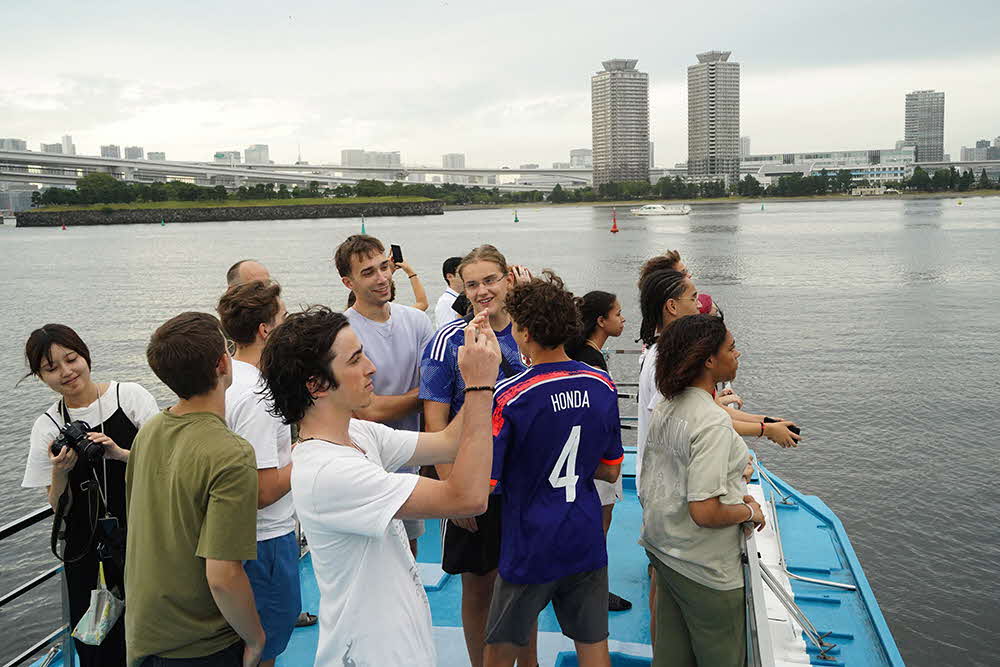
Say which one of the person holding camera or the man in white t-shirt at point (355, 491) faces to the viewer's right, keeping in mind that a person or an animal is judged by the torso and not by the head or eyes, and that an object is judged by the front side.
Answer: the man in white t-shirt

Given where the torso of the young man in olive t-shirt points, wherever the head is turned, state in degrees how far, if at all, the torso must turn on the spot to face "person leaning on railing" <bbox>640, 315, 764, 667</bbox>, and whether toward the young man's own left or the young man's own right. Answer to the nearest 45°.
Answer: approximately 45° to the young man's own right

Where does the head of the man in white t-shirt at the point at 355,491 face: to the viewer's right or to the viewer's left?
to the viewer's right

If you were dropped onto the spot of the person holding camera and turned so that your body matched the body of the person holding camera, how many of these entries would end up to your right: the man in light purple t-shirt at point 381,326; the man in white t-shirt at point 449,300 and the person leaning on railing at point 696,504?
0

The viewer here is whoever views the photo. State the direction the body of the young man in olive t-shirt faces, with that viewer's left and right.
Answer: facing away from the viewer and to the right of the viewer

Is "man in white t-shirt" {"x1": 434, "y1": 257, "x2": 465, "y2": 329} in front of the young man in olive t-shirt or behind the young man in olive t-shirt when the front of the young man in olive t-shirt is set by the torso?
in front

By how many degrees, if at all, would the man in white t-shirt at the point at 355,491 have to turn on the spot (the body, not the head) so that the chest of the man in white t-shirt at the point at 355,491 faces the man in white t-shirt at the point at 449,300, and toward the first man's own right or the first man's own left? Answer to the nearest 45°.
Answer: approximately 90° to the first man's own left

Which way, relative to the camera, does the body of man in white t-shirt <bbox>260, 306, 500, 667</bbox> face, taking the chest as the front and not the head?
to the viewer's right

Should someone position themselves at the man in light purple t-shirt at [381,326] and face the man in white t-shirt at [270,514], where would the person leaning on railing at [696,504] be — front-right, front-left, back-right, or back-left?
front-left

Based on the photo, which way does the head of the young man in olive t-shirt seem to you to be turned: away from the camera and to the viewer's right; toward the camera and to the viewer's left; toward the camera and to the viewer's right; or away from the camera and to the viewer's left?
away from the camera and to the viewer's right

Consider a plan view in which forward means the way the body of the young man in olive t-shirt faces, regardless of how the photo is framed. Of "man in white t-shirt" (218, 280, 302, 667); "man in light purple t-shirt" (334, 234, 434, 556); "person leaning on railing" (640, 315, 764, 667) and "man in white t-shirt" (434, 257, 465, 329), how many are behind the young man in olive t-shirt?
0

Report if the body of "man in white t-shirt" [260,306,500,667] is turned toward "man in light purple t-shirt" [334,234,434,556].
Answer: no

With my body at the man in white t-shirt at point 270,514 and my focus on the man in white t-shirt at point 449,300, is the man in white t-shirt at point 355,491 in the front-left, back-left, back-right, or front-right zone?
back-right

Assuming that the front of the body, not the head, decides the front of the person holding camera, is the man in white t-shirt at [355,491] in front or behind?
in front

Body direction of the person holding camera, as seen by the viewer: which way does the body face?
toward the camera

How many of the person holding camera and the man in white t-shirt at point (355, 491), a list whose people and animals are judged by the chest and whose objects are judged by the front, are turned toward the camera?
1

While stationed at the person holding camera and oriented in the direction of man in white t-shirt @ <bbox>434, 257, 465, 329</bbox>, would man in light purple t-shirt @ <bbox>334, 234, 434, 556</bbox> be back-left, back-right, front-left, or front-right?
front-right
